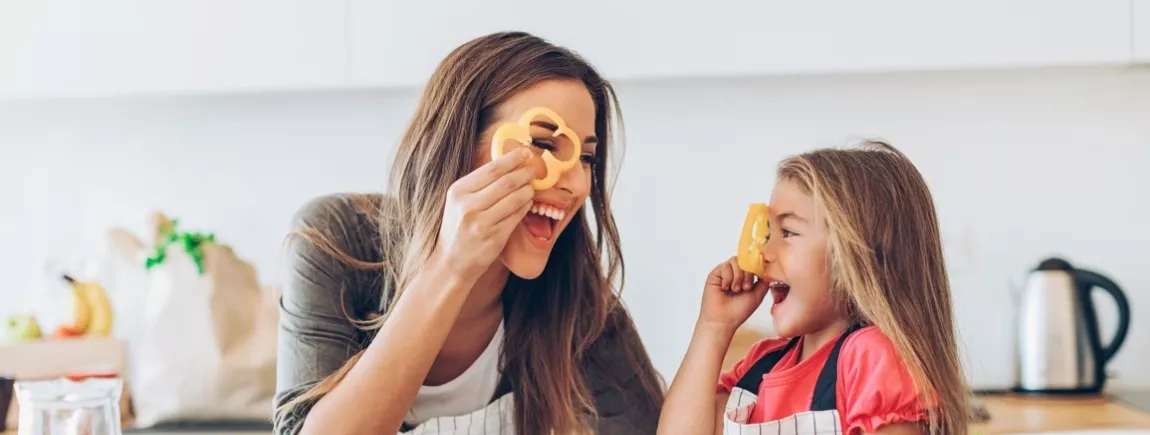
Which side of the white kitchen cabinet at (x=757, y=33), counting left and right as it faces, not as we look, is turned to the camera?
front

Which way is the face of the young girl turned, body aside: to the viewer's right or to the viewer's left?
to the viewer's left

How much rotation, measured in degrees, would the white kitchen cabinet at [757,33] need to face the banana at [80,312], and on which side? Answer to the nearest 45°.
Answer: approximately 90° to its right

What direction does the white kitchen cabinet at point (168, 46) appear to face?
toward the camera

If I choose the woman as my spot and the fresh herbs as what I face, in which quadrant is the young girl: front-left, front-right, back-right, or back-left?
back-right

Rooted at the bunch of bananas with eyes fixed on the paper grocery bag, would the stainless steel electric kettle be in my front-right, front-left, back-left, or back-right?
front-left

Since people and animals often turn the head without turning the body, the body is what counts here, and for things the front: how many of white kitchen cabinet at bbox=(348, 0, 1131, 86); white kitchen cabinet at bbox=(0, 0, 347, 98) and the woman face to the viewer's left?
0

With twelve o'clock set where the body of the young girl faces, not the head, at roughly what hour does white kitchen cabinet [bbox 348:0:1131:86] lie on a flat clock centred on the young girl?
The white kitchen cabinet is roughly at 4 o'clock from the young girl.

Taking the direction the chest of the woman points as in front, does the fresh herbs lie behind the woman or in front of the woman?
behind

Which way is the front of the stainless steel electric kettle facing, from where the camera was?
facing to the left of the viewer

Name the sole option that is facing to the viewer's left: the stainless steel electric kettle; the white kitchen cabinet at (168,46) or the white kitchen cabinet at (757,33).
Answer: the stainless steel electric kettle

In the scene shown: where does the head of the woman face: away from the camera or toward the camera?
toward the camera

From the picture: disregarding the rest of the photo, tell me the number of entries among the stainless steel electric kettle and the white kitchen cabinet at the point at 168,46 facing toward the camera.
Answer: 1

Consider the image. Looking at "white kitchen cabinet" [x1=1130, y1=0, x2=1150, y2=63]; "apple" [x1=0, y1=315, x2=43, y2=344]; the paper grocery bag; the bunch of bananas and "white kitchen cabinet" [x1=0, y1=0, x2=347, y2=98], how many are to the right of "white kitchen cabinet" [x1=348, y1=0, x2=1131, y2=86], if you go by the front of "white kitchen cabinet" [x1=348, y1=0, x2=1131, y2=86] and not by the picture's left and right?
4

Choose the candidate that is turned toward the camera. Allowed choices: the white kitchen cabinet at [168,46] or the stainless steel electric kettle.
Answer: the white kitchen cabinet

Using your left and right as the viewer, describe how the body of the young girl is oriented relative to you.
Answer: facing the viewer and to the left of the viewer

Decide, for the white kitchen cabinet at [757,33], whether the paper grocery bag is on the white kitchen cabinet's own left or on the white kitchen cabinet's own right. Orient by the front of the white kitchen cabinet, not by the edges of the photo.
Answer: on the white kitchen cabinet's own right
